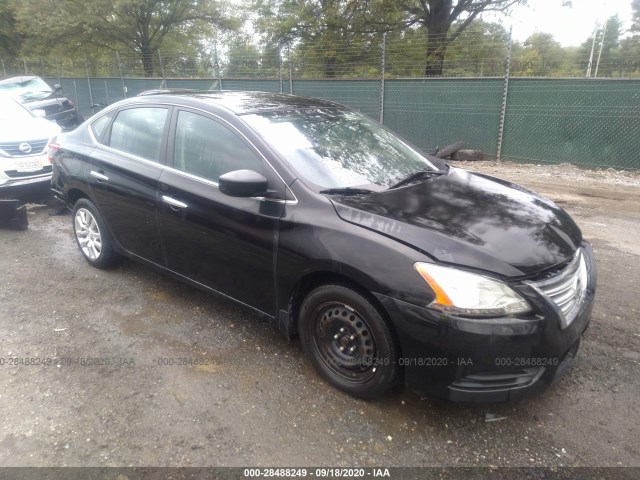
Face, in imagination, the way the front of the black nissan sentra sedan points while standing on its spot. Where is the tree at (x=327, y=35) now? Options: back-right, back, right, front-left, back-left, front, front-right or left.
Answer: back-left

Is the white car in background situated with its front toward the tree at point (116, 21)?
no

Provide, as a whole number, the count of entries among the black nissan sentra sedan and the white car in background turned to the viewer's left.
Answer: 0

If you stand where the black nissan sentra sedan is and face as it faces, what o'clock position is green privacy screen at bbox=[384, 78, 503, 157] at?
The green privacy screen is roughly at 8 o'clock from the black nissan sentra sedan.

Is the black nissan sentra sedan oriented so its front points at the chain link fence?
no

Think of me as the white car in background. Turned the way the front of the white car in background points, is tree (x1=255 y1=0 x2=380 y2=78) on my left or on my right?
on my left

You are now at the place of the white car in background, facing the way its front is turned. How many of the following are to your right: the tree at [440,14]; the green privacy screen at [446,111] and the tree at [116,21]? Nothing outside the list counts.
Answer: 0

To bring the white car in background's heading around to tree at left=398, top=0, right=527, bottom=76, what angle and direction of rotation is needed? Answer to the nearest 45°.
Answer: approximately 90° to its left

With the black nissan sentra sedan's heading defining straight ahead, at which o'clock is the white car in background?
The white car in background is roughly at 6 o'clock from the black nissan sentra sedan.

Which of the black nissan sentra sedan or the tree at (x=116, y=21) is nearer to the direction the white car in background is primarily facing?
the black nissan sentra sedan

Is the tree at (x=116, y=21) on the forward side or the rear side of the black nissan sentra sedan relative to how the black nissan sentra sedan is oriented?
on the rear side

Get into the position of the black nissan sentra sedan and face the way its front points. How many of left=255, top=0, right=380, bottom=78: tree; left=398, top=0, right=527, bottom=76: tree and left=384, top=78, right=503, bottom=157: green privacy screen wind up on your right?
0

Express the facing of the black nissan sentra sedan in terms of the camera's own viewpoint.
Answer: facing the viewer and to the right of the viewer

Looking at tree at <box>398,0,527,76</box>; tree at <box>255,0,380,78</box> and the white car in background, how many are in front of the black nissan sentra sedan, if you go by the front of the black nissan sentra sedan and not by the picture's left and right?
0
